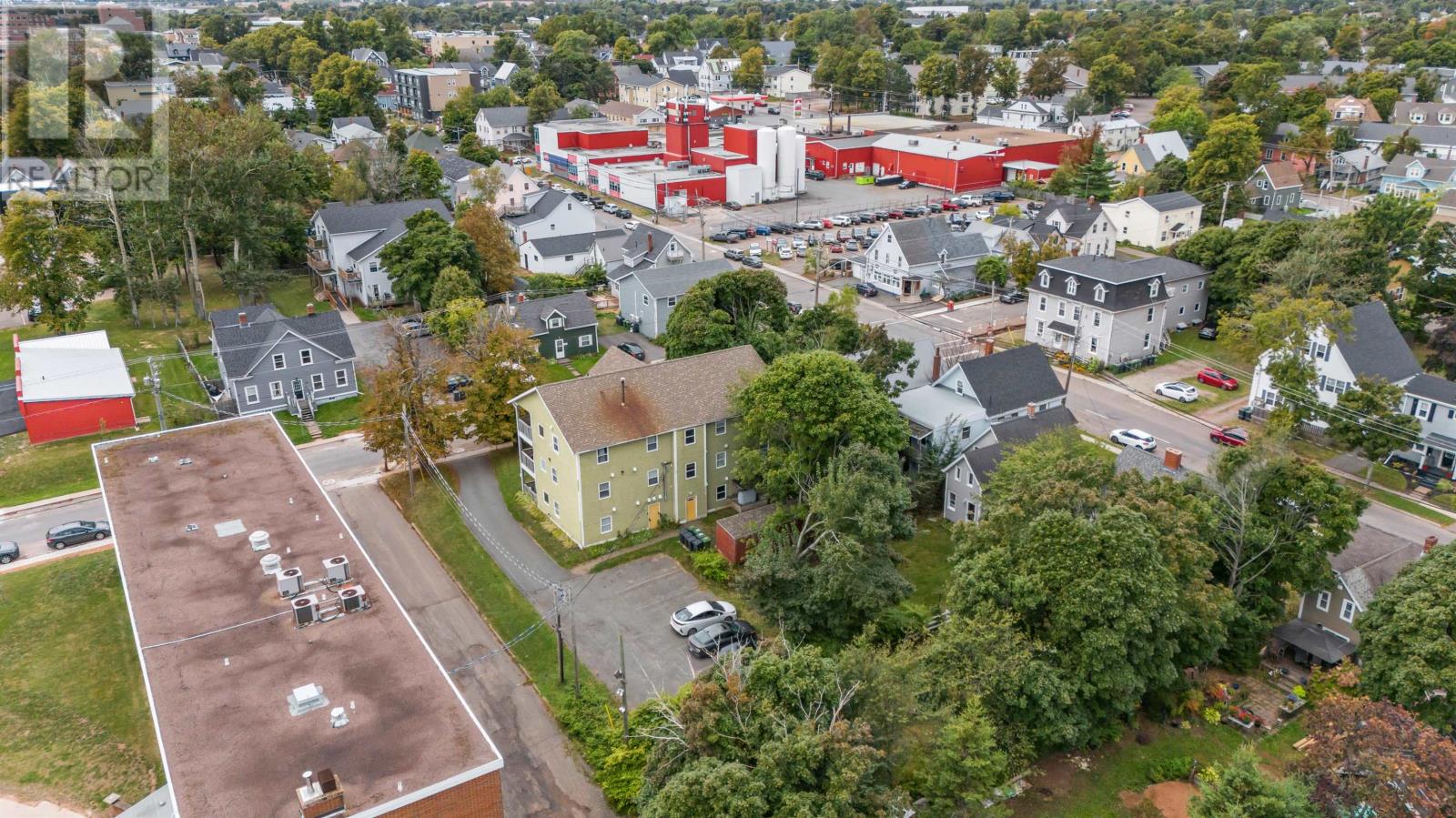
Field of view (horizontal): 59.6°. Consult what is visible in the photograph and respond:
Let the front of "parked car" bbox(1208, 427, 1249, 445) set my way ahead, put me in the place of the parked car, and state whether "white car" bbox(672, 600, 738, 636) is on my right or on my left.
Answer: on my left

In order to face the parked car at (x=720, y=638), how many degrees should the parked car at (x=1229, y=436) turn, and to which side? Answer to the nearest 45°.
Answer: approximately 90° to its left

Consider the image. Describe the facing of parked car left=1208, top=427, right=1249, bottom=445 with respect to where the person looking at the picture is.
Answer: facing away from the viewer and to the left of the viewer

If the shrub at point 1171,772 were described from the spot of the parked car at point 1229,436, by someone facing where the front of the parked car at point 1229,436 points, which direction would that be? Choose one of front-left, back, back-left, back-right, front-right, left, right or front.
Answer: back-left

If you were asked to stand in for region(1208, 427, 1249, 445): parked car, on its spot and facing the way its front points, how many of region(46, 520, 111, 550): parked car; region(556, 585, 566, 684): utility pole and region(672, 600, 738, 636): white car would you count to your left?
3

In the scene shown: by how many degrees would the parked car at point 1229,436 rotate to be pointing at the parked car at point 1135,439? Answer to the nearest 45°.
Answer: approximately 90° to its left

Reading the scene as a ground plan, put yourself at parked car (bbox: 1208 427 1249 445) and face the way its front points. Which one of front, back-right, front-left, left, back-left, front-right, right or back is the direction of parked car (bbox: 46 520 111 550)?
left

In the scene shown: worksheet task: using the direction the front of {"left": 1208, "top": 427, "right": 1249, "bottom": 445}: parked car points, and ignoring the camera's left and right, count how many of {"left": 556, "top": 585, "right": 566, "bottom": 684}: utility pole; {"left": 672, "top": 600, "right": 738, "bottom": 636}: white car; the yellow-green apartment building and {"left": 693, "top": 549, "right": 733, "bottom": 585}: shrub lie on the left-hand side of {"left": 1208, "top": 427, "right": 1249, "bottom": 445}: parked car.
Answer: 4
